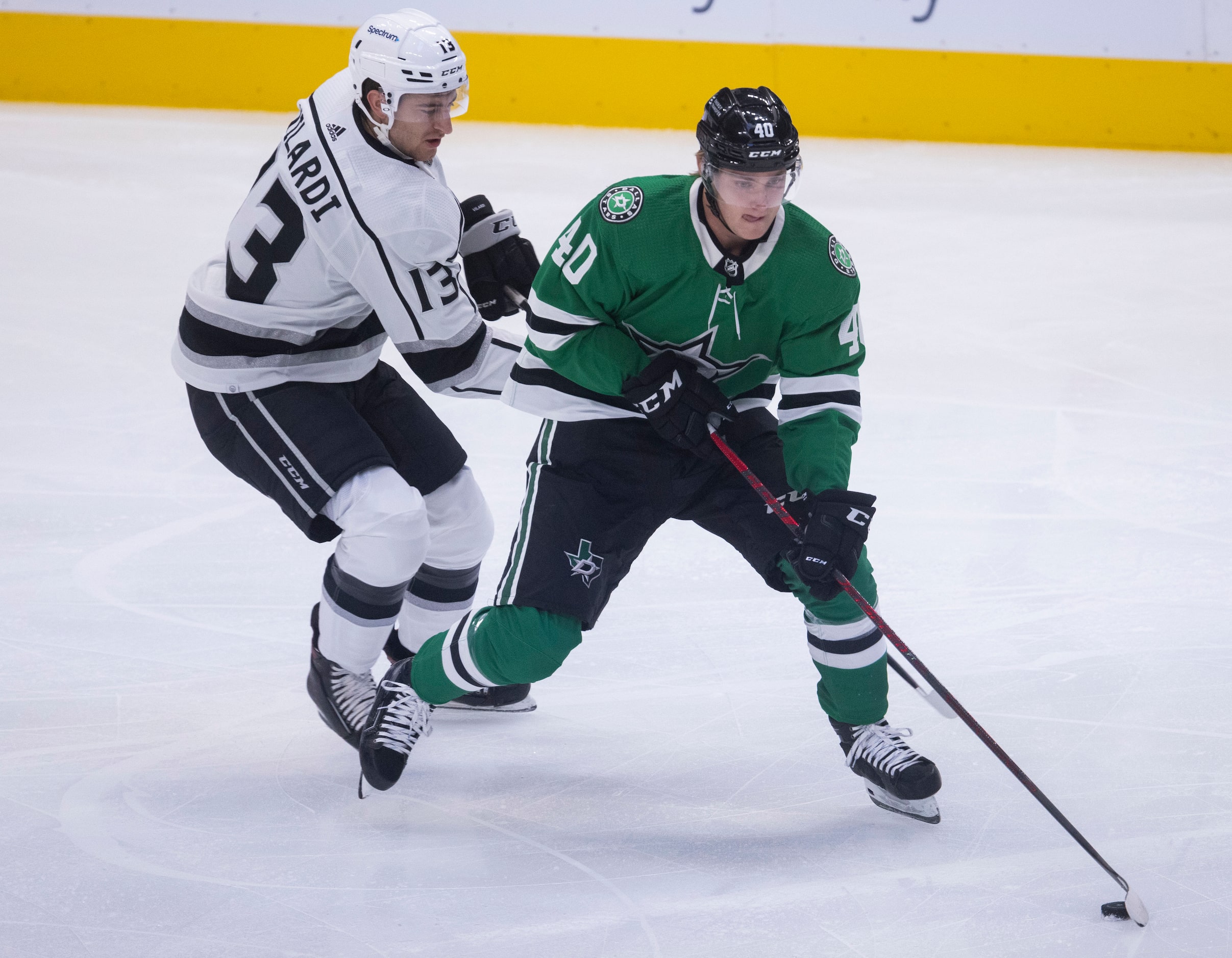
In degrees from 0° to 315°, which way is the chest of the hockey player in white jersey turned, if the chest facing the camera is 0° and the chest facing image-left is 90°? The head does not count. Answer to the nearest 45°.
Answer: approximately 270°

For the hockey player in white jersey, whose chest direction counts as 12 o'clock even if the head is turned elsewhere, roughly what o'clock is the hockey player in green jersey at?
The hockey player in green jersey is roughly at 1 o'clock from the hockey player in white jersey.
